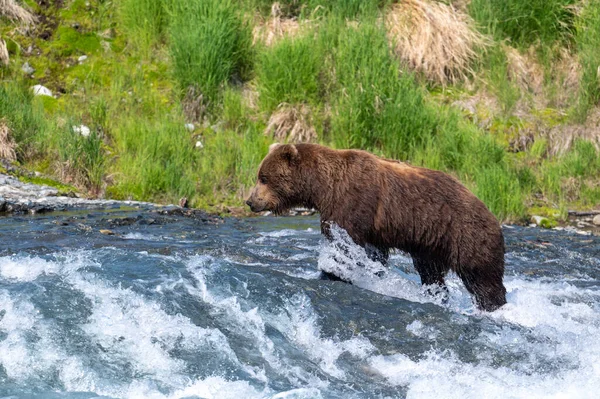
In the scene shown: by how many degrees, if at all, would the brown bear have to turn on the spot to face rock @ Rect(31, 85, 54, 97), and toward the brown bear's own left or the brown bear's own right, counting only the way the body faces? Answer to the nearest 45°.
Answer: approximately 45° to the brown bear's own right

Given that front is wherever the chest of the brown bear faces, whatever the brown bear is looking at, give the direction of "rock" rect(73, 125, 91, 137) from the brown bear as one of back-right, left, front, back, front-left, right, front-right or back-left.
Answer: front-right

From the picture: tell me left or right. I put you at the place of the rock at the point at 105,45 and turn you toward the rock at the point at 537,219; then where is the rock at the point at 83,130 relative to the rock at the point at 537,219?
right

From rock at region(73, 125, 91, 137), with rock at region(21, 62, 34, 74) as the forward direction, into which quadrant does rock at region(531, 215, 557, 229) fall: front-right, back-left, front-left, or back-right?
back-right

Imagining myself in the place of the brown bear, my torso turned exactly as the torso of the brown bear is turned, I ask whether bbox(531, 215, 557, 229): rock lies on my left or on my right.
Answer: on my right

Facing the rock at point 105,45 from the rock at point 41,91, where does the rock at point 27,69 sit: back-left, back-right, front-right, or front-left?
front-left

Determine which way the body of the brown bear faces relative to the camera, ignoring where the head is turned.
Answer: to the viewer's left

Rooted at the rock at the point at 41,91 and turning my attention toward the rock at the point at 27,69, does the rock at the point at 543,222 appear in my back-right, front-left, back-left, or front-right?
back-right

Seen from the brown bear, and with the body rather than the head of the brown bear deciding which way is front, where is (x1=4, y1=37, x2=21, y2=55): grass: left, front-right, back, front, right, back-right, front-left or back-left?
front-right
